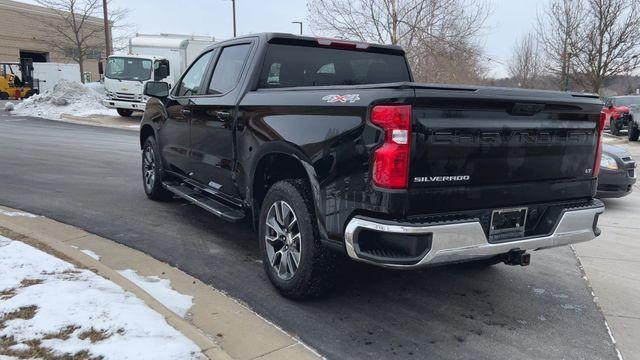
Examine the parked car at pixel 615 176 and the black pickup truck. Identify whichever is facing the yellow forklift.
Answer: the black pickup truck

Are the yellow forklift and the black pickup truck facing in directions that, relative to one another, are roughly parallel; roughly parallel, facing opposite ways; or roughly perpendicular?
roughly perpendicular

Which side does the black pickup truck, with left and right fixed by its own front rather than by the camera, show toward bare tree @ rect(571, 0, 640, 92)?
right

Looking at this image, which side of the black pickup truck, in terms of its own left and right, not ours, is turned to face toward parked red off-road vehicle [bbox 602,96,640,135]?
right

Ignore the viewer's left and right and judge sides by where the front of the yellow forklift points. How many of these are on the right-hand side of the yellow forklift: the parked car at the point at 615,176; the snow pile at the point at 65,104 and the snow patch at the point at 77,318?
3

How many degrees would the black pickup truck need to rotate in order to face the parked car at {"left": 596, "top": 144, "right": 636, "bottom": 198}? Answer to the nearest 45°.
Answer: approximately 90° to its right

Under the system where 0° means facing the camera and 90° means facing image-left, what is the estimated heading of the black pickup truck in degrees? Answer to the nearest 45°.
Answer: approximately 135°

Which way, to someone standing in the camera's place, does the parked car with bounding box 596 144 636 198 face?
facing the viewer and to the right of the viewer

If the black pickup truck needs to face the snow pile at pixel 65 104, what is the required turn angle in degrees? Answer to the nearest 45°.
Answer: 0° — it already faces it

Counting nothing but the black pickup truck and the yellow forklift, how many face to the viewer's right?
1

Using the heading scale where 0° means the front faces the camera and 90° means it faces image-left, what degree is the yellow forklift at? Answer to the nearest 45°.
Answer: approximately 270°
